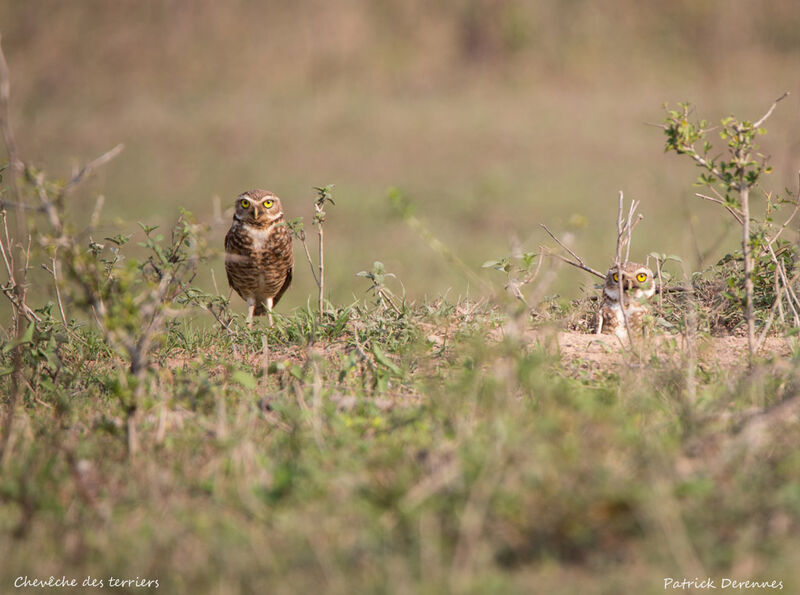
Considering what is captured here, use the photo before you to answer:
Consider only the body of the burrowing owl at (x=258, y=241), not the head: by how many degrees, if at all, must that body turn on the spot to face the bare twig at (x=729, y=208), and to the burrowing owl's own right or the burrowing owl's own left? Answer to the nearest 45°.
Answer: approximately 45° to the burrowing owl's own left

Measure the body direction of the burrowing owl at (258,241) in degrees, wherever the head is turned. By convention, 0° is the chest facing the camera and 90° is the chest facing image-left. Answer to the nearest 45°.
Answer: approximately 0°

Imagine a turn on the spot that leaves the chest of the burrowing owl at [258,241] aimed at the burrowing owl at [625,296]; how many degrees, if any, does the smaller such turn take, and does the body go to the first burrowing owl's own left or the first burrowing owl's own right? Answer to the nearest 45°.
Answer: approximately 45° to the first burrowing owl's own left

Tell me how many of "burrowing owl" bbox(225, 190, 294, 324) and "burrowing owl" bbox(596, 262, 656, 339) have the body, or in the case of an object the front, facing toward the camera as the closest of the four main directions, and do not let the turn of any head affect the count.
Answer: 2

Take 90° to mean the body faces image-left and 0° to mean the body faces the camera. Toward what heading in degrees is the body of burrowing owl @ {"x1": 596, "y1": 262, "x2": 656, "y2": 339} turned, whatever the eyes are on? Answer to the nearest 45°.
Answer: approximately 0°
